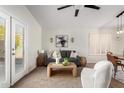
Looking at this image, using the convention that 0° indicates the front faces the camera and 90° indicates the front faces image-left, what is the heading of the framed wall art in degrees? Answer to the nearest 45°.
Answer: approximately 0°

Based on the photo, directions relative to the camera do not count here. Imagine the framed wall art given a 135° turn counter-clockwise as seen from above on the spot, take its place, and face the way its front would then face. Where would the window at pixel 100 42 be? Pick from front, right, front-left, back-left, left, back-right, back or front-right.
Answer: front-right
